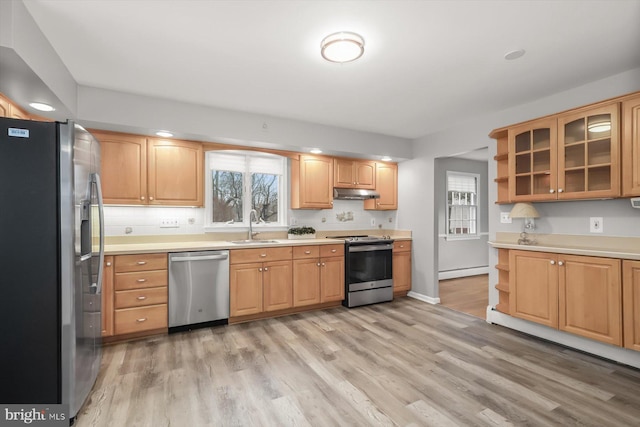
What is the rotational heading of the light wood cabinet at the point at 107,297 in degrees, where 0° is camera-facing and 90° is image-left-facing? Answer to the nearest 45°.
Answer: approximately 0°

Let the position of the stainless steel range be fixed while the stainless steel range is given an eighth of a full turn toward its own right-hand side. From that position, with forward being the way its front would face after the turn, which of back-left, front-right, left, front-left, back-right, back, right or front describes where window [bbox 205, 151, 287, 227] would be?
right

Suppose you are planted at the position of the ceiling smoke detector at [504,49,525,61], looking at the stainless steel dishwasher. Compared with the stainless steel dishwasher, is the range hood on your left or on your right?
right

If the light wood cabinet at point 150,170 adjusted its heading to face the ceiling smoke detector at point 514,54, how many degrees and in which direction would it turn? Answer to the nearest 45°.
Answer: approximately 45° to its left

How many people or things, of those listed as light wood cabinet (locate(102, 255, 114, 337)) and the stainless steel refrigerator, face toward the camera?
1

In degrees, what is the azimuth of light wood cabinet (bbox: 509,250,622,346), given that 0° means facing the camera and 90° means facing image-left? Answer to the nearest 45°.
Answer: approximately 45°

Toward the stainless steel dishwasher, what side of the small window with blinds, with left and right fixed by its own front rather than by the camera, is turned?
right

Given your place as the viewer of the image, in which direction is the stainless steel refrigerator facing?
facing to the right of the viewer

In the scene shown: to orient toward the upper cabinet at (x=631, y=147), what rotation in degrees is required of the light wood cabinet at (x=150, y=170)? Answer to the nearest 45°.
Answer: approximately 45° to its left

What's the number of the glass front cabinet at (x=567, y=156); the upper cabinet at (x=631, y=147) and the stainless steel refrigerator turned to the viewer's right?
1

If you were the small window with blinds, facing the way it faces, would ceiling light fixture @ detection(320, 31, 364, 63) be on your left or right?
on your right

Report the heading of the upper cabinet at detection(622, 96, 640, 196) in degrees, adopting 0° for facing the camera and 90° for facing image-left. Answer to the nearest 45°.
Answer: approximately 45°

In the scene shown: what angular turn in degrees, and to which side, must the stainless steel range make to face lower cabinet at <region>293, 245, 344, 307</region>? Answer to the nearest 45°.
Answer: approximately 90° to its right
